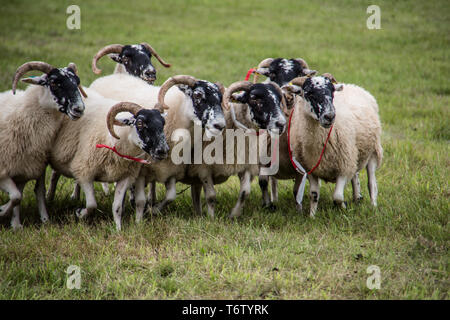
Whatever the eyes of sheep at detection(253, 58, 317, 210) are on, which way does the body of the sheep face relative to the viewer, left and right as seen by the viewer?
facing the viewer

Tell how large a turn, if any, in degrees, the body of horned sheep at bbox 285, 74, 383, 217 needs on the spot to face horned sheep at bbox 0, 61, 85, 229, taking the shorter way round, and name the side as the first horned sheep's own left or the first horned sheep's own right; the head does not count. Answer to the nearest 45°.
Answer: approximately 45° to the first horned sheep's own right

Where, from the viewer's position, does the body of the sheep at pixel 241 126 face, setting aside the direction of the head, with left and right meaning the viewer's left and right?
facing the viewer and to the right of the viewer

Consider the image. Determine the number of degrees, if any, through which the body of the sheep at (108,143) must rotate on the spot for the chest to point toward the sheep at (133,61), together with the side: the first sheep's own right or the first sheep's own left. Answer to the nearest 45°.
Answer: approximately 135° to the first sheep's own left

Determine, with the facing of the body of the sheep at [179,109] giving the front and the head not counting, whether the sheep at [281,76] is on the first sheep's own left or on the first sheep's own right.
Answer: on the first sheep's own left

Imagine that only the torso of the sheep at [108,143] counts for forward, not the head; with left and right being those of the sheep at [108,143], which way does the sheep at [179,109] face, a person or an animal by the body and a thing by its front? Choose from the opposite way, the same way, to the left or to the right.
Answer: the same way

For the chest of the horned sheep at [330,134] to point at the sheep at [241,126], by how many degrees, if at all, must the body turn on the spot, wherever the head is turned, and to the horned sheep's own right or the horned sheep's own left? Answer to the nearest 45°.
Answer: approximately 45° to the horned sheep's own right

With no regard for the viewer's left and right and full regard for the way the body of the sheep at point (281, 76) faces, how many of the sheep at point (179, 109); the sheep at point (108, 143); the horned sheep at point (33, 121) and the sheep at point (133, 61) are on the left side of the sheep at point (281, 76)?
0

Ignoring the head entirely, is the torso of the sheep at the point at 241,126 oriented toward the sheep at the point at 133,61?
no

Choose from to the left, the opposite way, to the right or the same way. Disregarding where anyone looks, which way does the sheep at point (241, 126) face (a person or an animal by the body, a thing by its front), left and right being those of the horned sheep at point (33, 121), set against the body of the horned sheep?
the same way

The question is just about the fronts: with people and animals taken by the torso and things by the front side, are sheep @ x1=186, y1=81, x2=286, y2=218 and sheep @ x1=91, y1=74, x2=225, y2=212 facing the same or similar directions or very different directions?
same or similar directions

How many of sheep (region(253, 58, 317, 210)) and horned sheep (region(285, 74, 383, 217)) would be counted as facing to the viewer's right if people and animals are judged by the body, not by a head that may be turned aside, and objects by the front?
0
